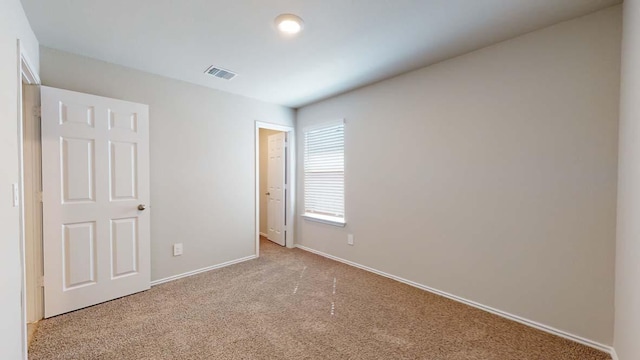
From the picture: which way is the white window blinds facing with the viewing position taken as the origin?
facing the viewer and to the left of the viewer

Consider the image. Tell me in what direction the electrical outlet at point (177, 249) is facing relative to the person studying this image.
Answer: facing the viewer

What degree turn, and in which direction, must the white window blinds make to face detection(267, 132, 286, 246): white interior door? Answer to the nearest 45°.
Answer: approximately 90° to its right

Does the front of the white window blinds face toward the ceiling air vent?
yes

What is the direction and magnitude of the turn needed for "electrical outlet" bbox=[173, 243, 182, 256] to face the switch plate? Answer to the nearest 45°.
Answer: approximately 45° to its right

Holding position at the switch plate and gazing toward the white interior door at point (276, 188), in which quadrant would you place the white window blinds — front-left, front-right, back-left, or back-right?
front-right

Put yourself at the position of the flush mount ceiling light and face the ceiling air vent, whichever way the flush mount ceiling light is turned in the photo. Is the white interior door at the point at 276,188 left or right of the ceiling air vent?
right

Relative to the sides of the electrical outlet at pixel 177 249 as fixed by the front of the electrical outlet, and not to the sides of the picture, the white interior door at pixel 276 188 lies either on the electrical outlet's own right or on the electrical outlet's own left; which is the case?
on the electrical outlet's own left

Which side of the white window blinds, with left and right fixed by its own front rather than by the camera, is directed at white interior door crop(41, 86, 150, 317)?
front

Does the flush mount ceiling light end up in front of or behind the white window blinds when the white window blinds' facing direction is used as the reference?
in front

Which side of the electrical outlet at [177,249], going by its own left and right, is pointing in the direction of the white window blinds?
left

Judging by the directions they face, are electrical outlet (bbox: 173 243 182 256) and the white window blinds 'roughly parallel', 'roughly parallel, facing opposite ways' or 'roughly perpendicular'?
roughly perpendicular

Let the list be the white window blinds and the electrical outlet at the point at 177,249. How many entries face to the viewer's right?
0

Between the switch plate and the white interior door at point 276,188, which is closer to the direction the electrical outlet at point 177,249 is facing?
the switch plate

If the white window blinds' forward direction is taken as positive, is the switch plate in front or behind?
in front

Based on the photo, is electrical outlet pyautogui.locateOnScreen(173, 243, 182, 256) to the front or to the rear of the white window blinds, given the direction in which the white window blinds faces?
to the front
